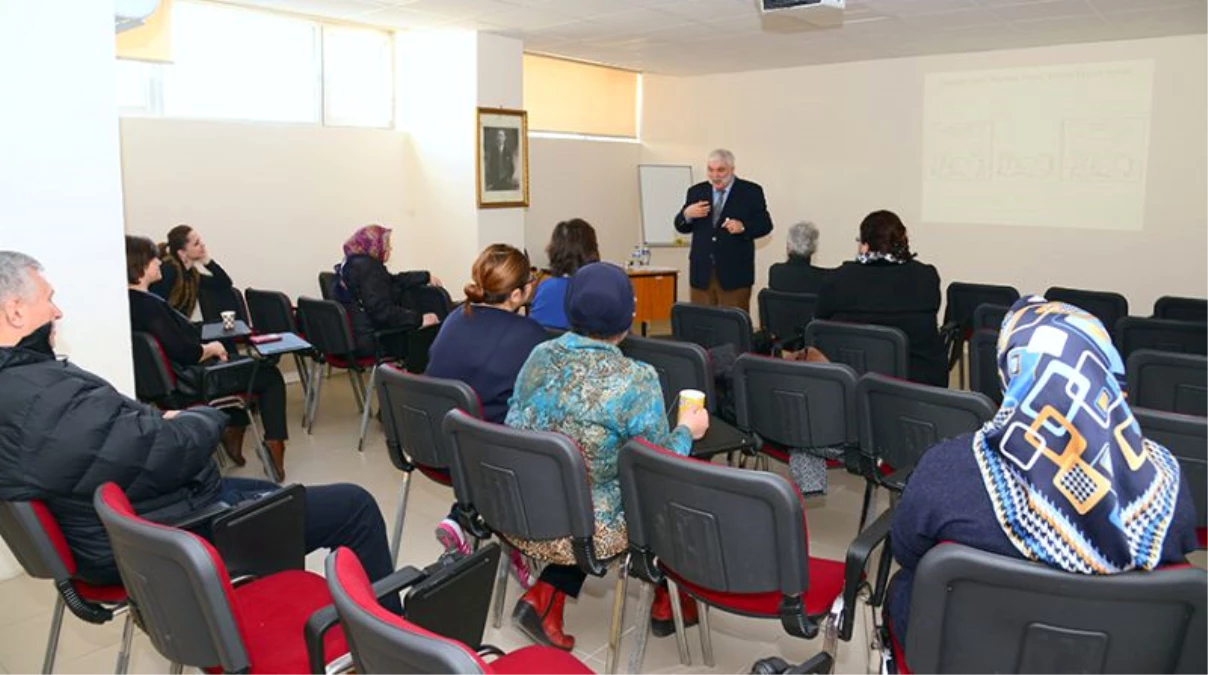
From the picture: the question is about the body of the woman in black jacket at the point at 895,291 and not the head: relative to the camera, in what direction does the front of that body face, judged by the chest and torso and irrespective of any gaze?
away from the camera

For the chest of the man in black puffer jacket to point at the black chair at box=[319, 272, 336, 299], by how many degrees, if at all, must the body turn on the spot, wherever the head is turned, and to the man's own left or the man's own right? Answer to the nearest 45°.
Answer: approximately 90° to the man's own left

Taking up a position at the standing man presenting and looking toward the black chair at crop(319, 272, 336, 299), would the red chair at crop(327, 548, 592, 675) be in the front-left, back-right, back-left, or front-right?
front-left

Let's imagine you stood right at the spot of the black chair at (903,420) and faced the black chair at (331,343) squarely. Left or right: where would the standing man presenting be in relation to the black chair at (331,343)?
right

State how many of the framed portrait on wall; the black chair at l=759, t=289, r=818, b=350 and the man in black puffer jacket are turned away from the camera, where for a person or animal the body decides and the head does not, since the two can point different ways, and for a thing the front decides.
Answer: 1

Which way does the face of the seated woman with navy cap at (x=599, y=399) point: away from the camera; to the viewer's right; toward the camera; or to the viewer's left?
away from the camera

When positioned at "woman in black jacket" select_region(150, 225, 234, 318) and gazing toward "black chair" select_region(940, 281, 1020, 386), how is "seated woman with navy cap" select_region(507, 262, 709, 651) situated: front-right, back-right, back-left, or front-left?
front-right

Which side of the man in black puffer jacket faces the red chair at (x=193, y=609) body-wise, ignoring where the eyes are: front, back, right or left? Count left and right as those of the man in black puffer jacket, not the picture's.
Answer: right

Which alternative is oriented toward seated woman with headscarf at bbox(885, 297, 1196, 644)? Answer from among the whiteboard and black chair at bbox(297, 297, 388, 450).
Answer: the whiteboard

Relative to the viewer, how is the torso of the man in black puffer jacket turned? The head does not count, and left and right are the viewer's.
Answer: facing to the right of the viewer

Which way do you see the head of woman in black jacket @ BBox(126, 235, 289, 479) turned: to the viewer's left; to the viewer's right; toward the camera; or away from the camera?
to the viewer's right

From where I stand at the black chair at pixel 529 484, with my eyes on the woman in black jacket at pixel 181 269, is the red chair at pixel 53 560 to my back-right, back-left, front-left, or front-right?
front-left

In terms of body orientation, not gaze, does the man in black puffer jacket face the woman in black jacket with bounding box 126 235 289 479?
no

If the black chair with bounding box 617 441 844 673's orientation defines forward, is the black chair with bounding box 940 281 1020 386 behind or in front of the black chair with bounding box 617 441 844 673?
in front

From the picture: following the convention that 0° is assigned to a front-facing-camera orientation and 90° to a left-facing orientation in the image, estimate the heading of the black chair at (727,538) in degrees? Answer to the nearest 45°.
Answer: approximately 225°

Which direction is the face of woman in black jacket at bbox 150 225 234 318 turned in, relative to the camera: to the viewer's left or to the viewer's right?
to the viewer's right

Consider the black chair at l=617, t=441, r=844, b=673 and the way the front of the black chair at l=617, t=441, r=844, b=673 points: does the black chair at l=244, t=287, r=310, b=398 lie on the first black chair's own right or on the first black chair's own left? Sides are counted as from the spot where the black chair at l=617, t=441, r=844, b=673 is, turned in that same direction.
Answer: on the first black chair's own left

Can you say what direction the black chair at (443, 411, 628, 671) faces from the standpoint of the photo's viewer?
facing away from the viewer and to the right of the viewer

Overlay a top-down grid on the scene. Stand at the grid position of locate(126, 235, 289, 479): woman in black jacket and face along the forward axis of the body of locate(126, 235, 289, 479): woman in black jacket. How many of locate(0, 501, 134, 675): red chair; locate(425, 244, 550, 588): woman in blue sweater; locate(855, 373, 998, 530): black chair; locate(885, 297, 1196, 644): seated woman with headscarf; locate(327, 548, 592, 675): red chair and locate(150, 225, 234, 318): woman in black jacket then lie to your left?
1
